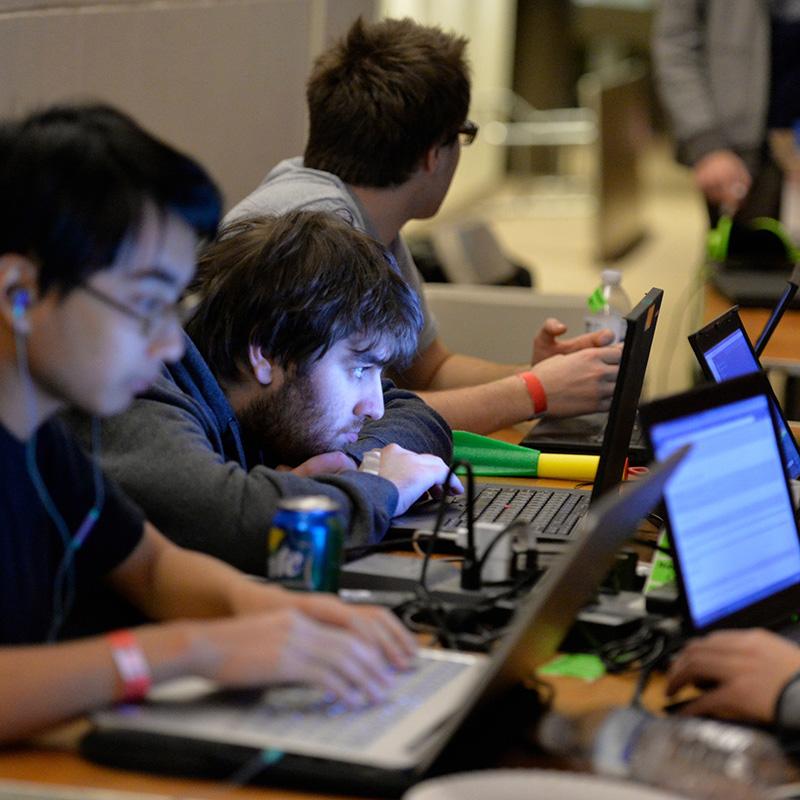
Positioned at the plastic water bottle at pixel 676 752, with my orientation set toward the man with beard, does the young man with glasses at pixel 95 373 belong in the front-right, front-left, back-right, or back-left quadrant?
front-left

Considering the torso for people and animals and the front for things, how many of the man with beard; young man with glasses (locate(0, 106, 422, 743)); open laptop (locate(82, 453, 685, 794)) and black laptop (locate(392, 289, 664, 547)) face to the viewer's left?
2

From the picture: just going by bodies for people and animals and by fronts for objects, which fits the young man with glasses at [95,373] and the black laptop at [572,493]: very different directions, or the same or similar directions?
very different directions

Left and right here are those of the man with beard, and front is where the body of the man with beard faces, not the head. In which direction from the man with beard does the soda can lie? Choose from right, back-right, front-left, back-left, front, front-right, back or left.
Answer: right

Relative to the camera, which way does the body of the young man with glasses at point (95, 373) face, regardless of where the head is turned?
to the viewer's right

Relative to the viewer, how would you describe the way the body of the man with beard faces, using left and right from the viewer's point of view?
facing to the right of the viewer

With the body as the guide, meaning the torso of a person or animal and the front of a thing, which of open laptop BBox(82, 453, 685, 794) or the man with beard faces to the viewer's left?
the open laptop

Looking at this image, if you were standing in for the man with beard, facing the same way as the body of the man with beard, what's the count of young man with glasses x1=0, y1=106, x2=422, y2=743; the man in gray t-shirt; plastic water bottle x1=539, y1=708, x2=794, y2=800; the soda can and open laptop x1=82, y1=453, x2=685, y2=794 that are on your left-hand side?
1

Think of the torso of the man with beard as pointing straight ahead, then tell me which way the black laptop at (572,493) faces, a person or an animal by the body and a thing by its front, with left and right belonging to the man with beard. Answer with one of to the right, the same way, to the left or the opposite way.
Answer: the opposite way

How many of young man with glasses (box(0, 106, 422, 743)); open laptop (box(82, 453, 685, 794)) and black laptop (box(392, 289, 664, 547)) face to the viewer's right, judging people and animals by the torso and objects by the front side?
1

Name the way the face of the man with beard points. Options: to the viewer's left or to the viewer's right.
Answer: to the viewer's right

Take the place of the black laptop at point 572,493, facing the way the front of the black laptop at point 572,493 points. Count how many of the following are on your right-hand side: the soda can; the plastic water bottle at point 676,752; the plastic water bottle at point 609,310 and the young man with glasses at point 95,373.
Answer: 1

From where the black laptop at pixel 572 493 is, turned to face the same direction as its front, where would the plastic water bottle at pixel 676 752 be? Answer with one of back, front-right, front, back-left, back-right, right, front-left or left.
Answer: left

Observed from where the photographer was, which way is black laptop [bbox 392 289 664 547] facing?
facing to the left of the viewer

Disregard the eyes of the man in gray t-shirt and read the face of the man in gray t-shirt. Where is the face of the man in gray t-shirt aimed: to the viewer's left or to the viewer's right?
to the viewer's right

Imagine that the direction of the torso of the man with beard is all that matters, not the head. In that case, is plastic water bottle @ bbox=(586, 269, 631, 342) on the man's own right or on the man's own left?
on the man's own left
